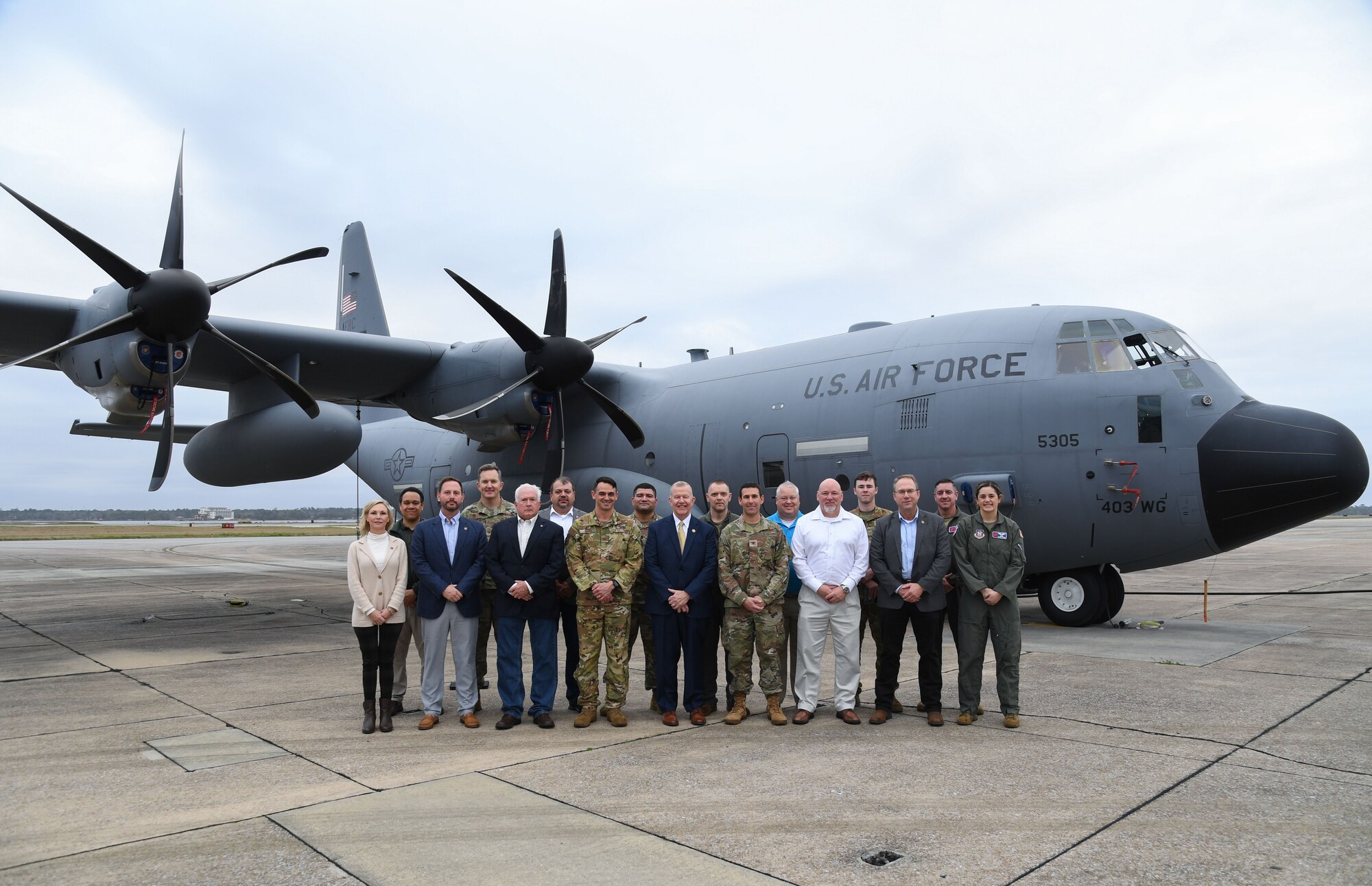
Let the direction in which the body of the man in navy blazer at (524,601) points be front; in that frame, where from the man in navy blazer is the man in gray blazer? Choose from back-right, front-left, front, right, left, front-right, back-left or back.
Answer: left

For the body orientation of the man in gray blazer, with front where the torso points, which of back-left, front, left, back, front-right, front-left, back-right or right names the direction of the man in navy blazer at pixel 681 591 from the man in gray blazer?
right

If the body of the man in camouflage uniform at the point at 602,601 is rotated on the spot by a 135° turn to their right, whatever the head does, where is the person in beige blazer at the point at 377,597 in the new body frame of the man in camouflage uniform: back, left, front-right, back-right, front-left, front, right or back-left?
front-left

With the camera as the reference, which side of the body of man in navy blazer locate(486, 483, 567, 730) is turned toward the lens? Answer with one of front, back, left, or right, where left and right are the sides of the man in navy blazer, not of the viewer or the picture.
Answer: front

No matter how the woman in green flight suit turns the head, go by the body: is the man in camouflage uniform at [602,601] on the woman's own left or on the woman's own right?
on the woman's own right

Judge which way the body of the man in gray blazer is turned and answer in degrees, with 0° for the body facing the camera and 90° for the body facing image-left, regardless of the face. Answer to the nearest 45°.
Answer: approximately 0°

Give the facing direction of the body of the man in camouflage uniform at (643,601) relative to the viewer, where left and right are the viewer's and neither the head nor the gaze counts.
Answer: facing the viewer

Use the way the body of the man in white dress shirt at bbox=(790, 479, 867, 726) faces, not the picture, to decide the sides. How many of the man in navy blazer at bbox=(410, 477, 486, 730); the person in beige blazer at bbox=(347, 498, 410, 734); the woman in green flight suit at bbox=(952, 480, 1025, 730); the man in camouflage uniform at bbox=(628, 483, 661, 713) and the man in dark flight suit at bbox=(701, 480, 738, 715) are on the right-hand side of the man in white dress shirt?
4

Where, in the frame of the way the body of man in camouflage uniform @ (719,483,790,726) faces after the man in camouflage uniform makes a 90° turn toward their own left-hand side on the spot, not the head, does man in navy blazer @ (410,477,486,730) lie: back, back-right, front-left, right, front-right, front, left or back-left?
back

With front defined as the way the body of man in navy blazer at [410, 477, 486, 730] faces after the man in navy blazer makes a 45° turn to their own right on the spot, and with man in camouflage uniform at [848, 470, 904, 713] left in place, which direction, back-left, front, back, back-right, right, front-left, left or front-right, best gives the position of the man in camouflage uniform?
back-left

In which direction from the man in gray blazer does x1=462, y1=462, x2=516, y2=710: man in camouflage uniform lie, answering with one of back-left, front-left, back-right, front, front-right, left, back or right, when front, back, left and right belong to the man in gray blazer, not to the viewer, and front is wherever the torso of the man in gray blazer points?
right
